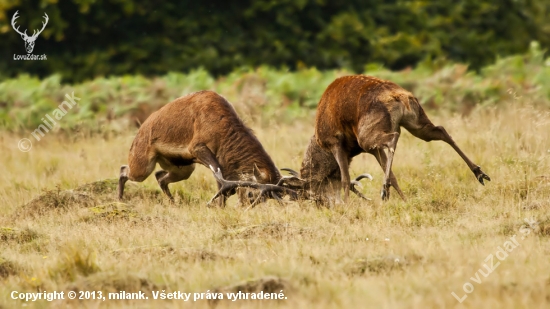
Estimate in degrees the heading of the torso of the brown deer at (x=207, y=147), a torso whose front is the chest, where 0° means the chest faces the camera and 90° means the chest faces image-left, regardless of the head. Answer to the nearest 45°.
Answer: approximately 270°

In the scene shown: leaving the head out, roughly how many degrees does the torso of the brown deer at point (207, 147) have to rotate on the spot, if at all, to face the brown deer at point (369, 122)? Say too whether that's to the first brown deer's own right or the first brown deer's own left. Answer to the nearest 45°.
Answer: approximately 45° to the first brown deer's own right
